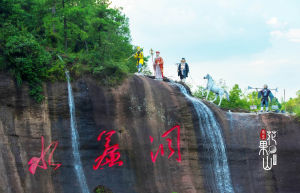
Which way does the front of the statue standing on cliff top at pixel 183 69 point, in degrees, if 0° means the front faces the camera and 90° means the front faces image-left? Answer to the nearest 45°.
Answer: approximately 0°

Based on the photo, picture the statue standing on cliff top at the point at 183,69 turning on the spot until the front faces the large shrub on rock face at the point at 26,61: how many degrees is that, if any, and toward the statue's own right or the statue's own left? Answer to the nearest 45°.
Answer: approximately 45° to the statue's own right

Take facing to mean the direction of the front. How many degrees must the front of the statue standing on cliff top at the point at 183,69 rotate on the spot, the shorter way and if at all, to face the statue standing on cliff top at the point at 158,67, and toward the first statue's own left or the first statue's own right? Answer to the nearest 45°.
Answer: approximately 90° to the first statue's own right
